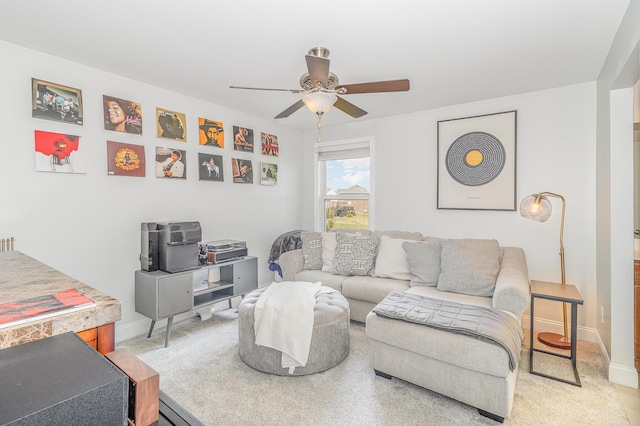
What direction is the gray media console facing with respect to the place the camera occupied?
facing the viewer and to the right of the viewer

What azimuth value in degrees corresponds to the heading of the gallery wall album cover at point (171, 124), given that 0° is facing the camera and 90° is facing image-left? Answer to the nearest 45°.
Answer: approximately 315°

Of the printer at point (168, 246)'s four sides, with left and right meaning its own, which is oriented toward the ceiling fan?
front

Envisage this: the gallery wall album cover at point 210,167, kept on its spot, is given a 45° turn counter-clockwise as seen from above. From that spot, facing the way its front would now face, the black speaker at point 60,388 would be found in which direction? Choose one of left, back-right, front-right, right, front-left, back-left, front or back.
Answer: right

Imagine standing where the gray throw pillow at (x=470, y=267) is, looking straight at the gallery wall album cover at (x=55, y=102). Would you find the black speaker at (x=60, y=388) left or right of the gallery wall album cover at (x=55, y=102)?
left

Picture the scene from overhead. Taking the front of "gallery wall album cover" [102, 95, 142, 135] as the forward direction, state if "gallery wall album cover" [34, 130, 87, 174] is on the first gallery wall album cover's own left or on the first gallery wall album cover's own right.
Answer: on the first gallery wall album cover's own right

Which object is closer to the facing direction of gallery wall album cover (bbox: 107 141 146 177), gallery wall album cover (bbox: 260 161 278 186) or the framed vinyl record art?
the framed vinyl record art

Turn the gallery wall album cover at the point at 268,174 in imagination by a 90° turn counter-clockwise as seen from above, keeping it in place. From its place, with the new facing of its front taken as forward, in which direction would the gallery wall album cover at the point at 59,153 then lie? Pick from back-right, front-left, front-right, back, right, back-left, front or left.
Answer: back

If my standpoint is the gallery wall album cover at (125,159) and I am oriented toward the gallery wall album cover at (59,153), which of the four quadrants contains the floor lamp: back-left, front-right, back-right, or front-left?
back-left
